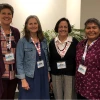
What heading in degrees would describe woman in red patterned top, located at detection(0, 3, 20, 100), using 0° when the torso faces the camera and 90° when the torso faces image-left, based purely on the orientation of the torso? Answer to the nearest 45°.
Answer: approximately 0°

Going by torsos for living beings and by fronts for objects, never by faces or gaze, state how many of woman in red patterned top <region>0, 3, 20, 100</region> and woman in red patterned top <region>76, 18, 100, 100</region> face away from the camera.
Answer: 0

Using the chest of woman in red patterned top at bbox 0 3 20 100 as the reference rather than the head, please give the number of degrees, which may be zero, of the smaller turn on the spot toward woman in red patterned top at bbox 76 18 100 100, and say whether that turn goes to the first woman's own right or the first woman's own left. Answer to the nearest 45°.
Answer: approximately 45° to the first woman's own left

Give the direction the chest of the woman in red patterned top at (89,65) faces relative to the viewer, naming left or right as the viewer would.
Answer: facing the viewer and to the left of the viewer

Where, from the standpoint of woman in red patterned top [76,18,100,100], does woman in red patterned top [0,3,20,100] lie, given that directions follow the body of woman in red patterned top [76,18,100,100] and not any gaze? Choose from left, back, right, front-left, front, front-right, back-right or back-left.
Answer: front-right
